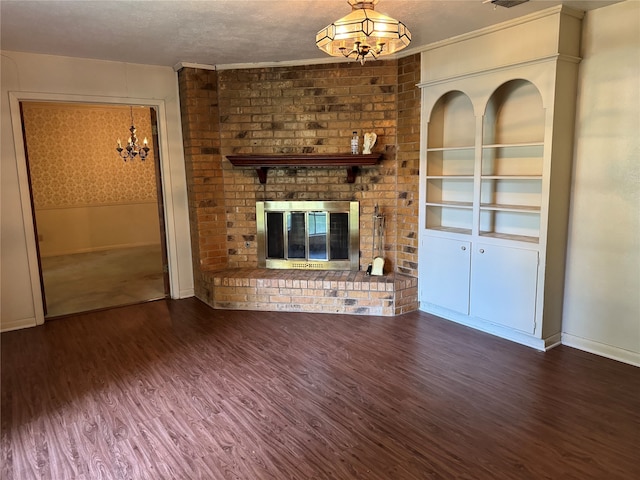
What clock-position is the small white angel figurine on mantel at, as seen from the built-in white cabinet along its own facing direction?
The small white angel figurine on mantel is roughly at 2 o'clock from the built-in white cabinet.

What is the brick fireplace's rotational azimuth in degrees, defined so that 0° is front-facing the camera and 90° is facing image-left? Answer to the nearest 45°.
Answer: approximately 0°

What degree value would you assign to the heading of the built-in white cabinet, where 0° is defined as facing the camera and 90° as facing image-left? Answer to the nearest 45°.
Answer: approximately 45°

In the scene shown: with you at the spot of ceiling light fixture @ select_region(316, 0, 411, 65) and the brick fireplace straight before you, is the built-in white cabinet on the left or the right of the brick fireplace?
right

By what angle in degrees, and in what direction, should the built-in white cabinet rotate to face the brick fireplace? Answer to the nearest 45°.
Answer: approximately 45° to its right

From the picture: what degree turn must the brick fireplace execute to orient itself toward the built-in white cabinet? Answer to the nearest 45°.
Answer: approximately 45° to its left

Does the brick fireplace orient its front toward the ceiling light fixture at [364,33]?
yes
